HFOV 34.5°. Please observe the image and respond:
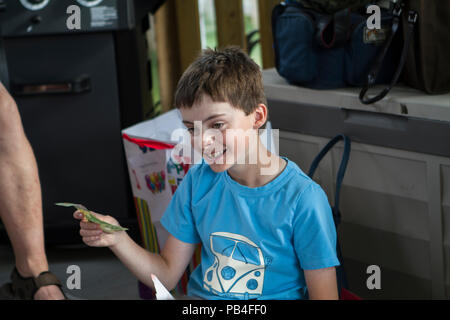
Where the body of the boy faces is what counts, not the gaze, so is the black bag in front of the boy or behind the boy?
behind

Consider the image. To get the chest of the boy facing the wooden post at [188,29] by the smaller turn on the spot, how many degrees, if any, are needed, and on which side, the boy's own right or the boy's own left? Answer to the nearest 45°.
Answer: approximately 135° to the boy's own right

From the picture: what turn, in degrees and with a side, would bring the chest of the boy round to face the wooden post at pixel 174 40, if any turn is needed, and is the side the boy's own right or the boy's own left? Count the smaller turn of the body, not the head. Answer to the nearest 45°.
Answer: approximately 135° to the boy's own right

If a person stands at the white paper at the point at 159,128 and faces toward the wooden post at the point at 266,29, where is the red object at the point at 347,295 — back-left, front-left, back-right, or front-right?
back-right

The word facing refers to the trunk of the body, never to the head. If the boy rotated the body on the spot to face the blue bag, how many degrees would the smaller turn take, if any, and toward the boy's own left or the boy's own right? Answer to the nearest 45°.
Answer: approximately 180°

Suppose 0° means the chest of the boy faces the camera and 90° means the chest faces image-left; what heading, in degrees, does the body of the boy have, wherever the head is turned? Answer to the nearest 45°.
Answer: approximately 45°

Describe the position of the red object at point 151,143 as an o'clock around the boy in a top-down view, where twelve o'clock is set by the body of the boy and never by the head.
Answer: The red object is roughly at 4 o'clock from the boy.
